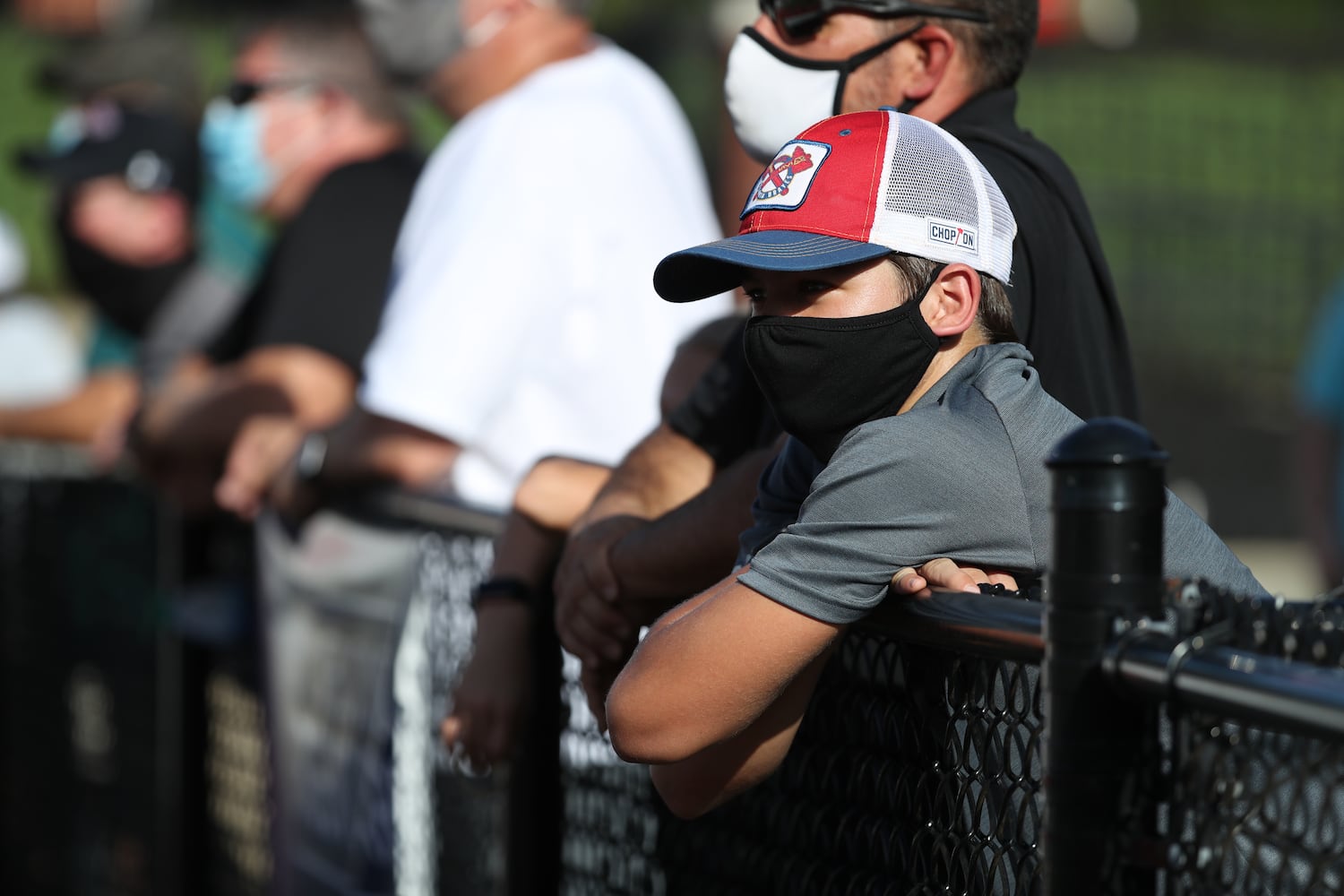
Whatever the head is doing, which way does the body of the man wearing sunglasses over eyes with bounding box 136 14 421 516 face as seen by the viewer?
to the viewer's left

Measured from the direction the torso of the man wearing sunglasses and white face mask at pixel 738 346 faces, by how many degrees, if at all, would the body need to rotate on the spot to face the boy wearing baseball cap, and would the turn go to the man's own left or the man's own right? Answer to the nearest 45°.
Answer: approximately 90° to the man's own left

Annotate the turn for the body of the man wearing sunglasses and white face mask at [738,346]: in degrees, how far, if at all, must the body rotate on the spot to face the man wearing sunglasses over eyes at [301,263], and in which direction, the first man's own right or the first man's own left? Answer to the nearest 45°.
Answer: approximately 45° to the first man's own right

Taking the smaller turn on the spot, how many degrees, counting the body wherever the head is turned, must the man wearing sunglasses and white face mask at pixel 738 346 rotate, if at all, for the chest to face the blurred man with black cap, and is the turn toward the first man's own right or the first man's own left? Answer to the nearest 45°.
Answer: approximately 45° to the first man's own right

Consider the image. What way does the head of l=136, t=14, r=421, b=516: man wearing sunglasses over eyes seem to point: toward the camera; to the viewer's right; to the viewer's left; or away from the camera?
to the viewer's left

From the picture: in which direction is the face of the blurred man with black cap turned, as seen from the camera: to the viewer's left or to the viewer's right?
to the viewer's left

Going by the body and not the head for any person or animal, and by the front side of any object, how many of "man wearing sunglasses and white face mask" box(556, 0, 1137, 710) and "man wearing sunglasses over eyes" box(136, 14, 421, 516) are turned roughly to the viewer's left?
2

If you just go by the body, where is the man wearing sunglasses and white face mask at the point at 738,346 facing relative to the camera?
to the viewer's left
